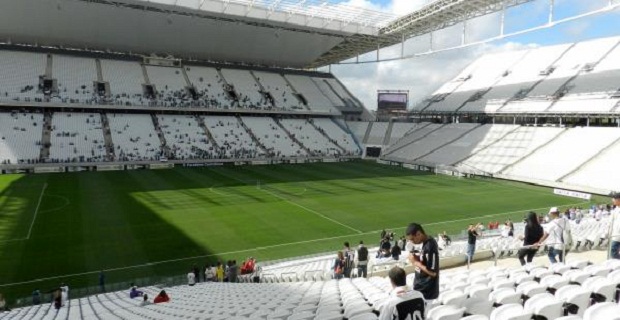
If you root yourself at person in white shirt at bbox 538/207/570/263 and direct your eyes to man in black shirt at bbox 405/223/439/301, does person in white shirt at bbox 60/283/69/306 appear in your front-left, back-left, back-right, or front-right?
front-right

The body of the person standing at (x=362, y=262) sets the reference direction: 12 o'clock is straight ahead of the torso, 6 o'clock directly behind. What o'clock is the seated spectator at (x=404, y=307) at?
The seated spectator is roughly at 6 o'clock from the person standing.

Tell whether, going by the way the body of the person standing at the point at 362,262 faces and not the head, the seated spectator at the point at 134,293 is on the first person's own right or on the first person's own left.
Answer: on the first person's own left

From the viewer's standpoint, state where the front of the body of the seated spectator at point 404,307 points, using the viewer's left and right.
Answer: facing away from the viewer and to the left of the viewer

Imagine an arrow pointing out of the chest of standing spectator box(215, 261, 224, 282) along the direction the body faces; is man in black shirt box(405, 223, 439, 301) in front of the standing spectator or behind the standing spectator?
behind

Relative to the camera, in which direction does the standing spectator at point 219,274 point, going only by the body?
away from the camera

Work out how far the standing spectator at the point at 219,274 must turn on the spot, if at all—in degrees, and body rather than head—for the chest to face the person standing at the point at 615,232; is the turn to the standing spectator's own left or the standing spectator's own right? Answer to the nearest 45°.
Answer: approximately 135° to the standing spectator's own right

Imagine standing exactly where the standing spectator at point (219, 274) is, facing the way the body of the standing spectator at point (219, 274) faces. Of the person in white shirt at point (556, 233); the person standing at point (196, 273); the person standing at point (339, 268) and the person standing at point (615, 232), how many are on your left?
1

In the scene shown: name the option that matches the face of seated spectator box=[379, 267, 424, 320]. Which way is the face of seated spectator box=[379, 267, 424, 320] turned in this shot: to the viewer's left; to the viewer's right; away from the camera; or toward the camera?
away from the camera

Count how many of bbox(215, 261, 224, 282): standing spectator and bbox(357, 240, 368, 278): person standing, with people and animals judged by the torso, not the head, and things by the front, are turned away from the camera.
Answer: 2

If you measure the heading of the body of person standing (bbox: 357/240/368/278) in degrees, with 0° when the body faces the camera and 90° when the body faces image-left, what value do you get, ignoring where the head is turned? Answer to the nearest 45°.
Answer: approximately 180°
